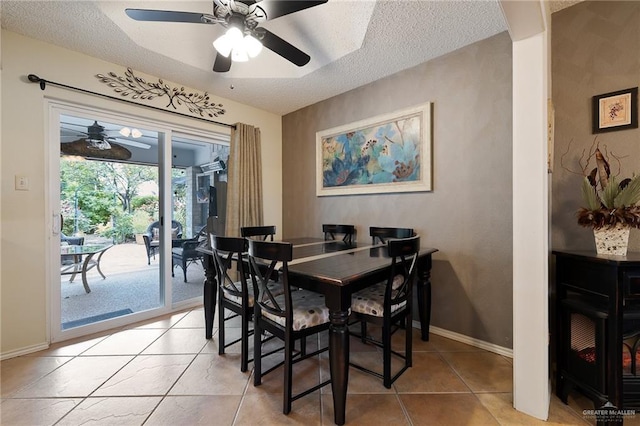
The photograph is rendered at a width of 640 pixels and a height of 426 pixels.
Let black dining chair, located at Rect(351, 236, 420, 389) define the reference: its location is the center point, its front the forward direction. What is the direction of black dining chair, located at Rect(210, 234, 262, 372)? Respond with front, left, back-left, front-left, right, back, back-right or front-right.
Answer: front-left

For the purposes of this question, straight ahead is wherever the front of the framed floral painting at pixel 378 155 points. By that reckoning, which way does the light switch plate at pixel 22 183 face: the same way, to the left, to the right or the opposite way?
to the left

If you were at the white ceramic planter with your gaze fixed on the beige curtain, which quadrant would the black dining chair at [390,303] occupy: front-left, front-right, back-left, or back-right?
front-left

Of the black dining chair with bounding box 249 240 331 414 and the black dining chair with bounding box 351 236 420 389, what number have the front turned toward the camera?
0

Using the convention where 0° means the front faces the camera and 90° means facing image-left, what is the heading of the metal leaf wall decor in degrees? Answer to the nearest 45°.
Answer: approximately 315°

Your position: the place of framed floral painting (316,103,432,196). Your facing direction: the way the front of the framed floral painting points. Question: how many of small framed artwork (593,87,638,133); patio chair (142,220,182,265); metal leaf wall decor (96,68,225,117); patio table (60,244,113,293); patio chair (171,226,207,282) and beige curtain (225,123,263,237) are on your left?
1

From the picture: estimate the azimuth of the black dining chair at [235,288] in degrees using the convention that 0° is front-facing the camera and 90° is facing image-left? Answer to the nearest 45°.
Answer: approximately 225°

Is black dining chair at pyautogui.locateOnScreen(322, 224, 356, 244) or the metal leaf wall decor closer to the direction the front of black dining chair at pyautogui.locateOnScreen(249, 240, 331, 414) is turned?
the black dining chair

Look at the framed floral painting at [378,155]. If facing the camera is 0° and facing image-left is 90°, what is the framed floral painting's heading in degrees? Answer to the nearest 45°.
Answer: approximately 45°

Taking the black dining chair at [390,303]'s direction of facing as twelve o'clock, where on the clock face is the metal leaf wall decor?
The metal leaf wall decor is roughly at 11 o'clock from the black dining chair.

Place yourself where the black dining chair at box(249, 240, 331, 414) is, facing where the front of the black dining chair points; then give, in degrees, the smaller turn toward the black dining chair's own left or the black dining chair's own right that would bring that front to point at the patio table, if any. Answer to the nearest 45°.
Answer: approximately 90° to the black dining chair's own left

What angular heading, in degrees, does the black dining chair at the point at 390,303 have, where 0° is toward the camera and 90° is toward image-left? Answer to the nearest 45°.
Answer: approximately 135°

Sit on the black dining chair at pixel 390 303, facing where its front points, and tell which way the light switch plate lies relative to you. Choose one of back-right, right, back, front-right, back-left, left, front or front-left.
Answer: front-left

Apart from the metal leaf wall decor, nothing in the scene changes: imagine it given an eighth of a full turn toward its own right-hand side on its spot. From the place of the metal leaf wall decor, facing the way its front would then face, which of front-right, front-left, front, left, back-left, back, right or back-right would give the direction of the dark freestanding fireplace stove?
front-left

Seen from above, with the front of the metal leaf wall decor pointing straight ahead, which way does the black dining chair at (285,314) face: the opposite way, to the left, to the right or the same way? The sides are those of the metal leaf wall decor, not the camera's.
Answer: to the left

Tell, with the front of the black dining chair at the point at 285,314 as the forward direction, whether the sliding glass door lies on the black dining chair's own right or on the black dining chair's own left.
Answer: on the black dining chair's own left

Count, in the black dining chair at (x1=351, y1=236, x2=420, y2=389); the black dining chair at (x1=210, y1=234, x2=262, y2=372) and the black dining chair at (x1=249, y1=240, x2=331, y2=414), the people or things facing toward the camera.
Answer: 0

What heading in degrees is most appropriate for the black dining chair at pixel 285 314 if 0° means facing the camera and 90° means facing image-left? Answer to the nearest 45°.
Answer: approximately 225°
